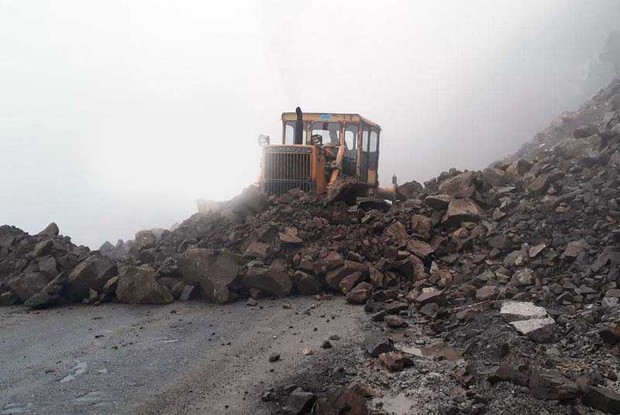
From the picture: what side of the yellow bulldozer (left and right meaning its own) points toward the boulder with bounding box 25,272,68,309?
front

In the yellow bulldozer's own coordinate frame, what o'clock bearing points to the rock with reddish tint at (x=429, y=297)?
The rock with reddish tint is roughly at 10 o'clock from the yellow bulldozer.

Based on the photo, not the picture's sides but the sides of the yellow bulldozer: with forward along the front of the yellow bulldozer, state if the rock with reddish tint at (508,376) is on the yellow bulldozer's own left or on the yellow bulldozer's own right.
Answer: on the yellow bulldozer's own left

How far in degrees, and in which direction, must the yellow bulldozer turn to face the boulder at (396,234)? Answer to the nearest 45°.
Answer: approximately 90° to its left

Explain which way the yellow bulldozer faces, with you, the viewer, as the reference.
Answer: facing the viewer and to the left of the viewer

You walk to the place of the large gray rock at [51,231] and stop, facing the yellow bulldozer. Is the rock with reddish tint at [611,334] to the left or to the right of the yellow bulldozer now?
right

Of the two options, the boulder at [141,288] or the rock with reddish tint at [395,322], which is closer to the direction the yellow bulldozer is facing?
the boulder

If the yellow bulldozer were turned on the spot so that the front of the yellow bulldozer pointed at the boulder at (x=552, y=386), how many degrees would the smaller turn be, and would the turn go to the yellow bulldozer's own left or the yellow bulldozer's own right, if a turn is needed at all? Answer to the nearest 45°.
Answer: approximately 45° to the yellow bulldozer's own left

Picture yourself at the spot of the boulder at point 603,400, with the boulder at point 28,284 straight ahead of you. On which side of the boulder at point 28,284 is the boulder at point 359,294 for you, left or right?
right

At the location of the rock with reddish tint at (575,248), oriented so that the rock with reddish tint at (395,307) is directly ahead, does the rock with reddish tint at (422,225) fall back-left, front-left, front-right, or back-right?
front-right

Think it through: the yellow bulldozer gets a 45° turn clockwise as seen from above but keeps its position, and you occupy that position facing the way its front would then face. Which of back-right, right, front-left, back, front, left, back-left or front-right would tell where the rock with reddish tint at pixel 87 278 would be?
front-left

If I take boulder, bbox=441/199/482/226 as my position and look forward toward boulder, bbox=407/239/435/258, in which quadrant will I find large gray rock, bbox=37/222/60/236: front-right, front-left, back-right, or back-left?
front-right

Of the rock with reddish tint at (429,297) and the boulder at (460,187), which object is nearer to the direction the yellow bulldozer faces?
the rock with reddish tint

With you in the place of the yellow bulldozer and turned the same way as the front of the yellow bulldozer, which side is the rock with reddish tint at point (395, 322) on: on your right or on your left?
on your left

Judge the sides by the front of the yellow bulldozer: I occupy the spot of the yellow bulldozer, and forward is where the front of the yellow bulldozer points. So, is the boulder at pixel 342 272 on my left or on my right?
on my left

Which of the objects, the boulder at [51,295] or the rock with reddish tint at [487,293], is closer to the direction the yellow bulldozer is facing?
the boulder

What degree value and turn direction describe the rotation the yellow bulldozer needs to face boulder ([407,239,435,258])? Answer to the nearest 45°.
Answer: approximately 90° to its left

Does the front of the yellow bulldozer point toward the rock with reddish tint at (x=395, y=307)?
no

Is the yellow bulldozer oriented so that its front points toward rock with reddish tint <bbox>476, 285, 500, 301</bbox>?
no

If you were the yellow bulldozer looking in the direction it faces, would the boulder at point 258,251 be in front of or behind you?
in front

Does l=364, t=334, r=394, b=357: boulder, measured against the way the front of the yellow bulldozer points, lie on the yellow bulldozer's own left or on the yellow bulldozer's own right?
on the yellow bulldozer's own left
